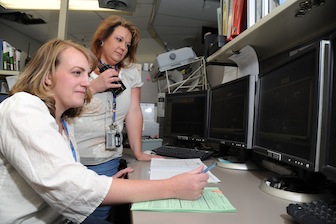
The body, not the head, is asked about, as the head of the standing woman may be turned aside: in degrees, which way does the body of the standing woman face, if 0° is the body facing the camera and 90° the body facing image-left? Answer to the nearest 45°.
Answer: approximately 315°

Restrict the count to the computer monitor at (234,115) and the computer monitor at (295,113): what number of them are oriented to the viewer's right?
0

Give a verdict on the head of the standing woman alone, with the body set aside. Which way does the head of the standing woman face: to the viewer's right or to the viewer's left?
to the viewer's right

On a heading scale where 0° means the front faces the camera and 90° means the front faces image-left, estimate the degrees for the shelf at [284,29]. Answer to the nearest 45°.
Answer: approximately 45°
